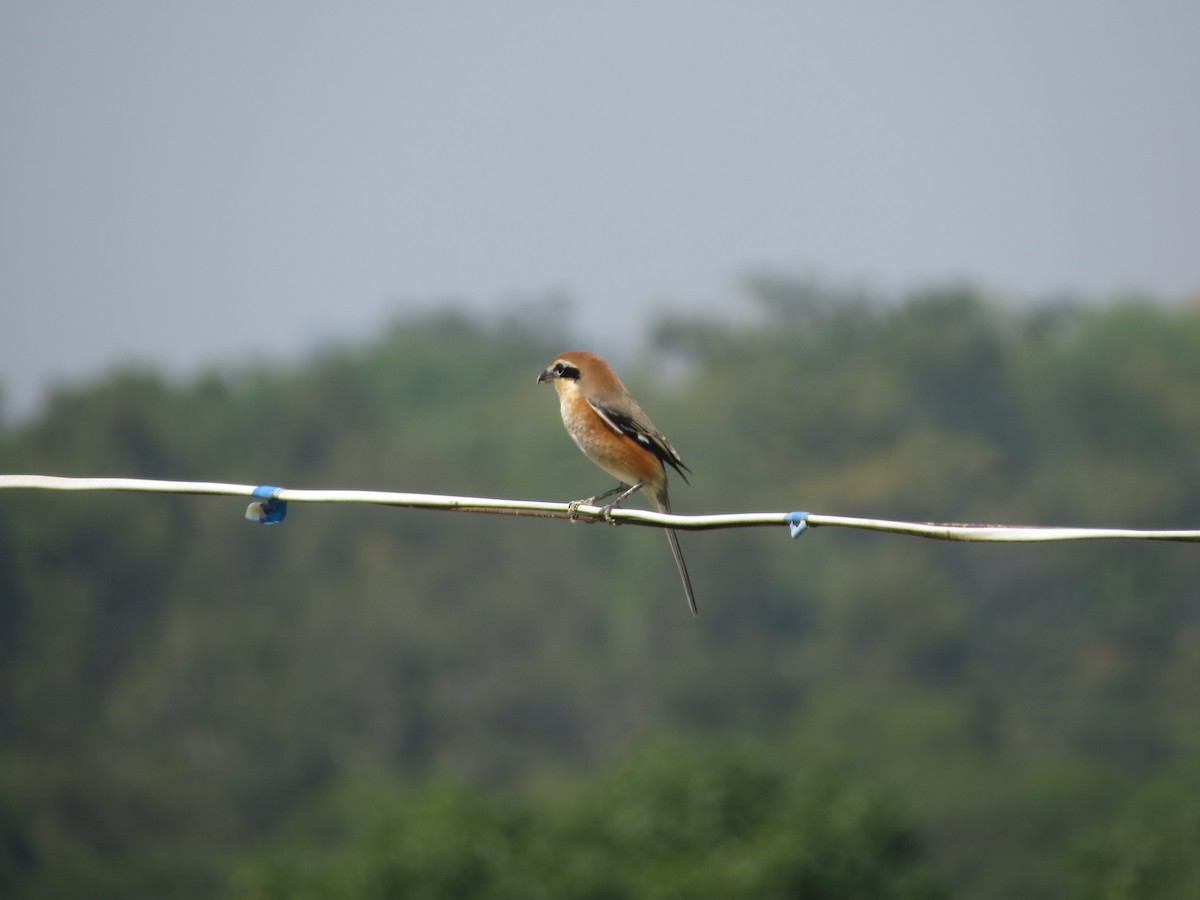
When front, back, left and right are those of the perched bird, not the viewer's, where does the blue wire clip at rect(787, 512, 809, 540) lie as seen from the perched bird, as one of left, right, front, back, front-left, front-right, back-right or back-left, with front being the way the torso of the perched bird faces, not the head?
back

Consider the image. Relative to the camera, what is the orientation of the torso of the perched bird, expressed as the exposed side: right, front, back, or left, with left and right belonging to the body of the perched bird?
left
